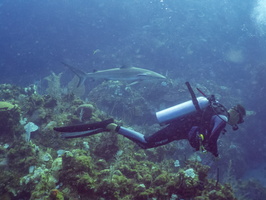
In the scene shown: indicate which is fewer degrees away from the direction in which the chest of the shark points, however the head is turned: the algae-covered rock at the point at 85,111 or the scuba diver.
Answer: the scuba diver

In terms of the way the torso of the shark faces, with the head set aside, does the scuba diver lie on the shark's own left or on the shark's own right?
on the shark's own right

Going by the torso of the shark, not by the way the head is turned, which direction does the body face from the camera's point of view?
to the viewer's right

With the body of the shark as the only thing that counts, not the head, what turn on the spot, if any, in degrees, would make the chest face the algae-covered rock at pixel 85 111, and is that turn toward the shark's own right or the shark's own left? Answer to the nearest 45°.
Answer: approximately 135° to the shark's own right
